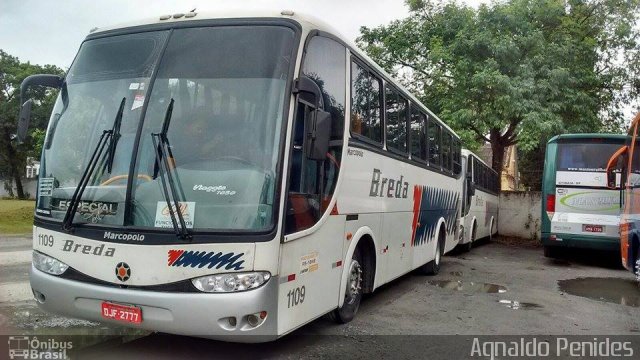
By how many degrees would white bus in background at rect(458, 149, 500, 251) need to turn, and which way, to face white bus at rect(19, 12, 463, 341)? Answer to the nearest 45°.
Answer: approximately 45° to its left

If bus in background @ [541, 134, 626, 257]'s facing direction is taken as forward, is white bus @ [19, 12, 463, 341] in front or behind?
behind

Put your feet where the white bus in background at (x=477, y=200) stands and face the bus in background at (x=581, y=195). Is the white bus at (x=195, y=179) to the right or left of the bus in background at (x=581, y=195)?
right

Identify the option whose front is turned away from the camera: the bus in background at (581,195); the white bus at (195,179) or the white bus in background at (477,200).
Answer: the bus in background

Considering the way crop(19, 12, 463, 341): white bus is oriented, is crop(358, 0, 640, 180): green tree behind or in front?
behind

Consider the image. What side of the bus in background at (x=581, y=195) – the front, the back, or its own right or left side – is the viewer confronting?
back

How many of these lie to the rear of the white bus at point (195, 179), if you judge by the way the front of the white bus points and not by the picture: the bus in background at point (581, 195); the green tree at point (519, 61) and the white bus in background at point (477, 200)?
3

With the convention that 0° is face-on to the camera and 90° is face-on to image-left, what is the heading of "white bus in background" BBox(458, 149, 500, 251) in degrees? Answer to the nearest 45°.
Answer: approximately 45°

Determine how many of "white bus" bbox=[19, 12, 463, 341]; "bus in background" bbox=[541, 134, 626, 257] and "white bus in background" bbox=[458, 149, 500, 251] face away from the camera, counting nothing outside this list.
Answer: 1

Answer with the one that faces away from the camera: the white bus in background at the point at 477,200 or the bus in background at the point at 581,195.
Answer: the bus in background
